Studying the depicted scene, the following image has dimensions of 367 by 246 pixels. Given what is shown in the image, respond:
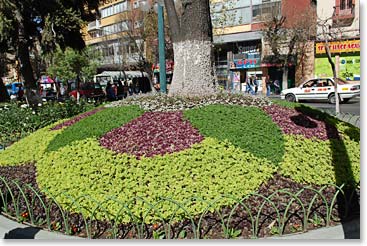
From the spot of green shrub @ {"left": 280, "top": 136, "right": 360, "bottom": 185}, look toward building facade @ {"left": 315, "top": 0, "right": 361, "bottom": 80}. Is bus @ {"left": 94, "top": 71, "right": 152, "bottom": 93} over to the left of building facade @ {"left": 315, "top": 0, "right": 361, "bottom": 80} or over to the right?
left

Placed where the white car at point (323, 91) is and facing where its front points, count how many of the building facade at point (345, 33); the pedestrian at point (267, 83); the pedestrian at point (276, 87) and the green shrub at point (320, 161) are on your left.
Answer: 1

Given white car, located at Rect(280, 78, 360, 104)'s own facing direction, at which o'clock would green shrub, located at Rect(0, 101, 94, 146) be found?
The green shrub is roughly at 10 o'clock from the white car.

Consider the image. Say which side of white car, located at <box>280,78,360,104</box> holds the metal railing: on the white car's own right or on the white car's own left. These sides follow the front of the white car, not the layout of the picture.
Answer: on the white car's own left

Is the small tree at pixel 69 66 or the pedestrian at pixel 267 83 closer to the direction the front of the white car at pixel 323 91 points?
the small tree

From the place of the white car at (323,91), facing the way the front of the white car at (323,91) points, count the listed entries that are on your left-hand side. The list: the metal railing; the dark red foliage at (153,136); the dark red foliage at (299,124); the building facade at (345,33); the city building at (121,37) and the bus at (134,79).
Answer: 3

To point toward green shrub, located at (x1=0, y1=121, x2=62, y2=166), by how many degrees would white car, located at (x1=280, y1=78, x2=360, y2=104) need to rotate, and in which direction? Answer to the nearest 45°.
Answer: approximately 90° to its left

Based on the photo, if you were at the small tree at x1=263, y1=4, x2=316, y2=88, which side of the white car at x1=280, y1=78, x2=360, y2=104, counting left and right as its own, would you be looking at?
right

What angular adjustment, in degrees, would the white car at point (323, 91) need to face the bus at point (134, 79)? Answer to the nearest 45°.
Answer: approximately 45° to its right

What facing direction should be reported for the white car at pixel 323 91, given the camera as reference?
facing to the left of the viewer
